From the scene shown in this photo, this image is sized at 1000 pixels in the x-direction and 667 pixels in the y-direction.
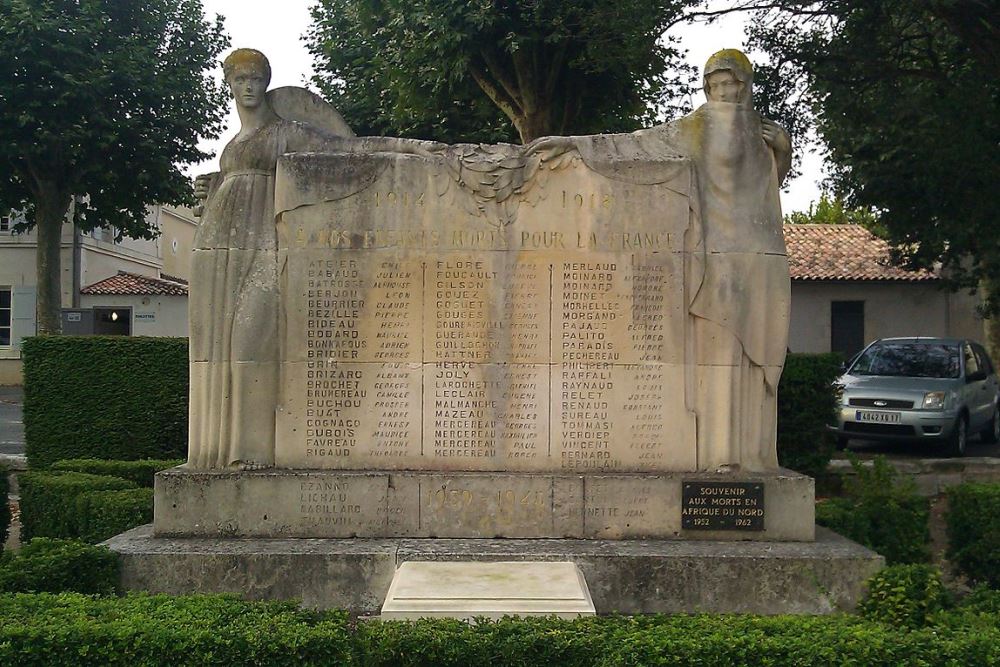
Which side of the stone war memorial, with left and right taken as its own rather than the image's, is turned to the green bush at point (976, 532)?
left

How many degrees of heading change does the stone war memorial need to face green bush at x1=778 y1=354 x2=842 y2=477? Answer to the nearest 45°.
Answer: approximately 135° to its left

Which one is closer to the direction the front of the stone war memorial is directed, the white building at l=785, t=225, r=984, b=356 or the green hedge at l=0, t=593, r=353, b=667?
the green hedge

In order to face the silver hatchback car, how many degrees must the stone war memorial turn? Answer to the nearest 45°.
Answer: approximately 135° to its left

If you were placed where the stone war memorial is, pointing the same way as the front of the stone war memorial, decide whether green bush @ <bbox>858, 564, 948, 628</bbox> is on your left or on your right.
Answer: on your left

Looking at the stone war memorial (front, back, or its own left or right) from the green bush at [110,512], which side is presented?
right

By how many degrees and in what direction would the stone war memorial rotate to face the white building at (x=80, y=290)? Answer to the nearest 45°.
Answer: approximately 135° to its right

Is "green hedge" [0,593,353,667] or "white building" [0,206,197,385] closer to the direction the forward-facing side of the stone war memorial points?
the green hedge

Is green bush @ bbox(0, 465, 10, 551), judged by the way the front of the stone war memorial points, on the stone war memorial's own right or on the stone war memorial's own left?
on the stone war memorial's own right

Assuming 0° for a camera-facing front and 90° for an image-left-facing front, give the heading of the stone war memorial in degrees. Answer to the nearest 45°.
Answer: approximately 0°

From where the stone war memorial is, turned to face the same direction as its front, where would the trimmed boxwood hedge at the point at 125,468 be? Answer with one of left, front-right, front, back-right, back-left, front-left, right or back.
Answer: back-right

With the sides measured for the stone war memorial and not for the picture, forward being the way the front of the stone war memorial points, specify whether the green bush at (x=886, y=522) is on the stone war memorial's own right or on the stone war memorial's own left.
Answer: on the stone war memorial's own left

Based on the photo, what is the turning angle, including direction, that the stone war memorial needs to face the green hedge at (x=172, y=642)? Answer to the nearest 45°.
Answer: approximately 45° to its right

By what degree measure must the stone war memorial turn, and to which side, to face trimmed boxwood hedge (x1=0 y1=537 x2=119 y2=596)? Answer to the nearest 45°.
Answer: approximately 90° to its right
